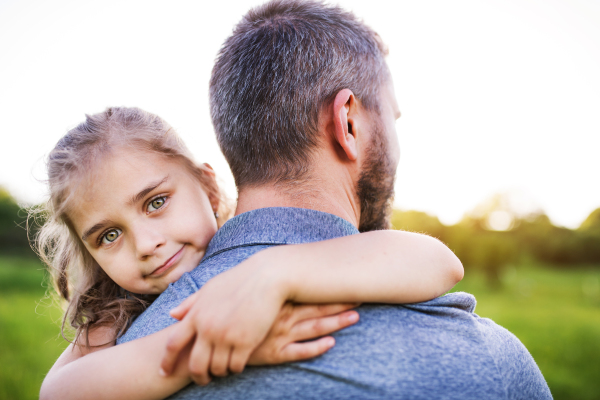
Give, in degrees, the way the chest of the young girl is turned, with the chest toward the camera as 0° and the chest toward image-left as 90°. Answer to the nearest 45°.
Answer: approximately 0°

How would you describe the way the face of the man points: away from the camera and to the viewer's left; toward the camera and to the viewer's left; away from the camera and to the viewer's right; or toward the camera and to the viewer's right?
away from the camera and to the viewer's right

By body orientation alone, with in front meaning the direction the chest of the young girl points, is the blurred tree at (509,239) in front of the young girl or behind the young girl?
behind
